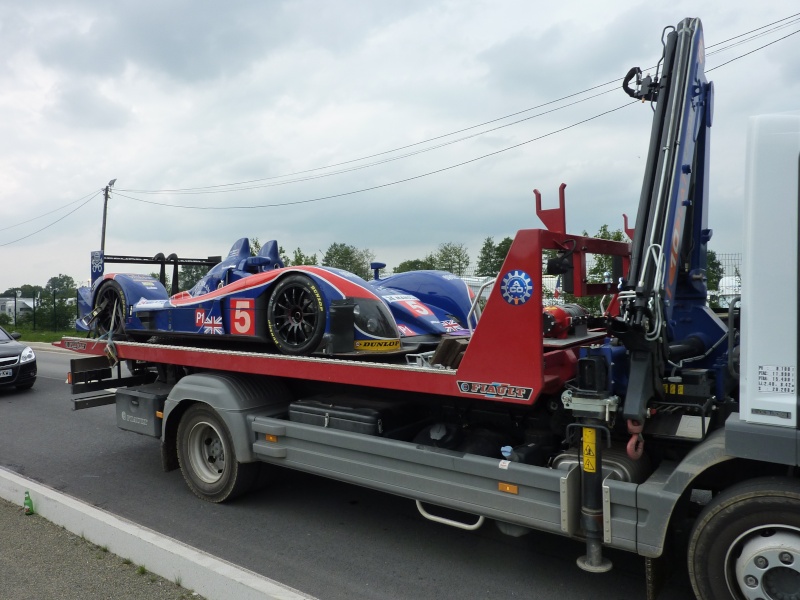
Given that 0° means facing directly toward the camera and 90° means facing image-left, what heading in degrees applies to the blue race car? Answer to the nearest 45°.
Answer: approximately 315°

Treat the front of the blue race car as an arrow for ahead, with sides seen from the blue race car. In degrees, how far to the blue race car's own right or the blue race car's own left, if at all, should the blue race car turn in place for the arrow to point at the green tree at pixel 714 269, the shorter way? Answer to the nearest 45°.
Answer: approximately 45° to the blue race car's own left

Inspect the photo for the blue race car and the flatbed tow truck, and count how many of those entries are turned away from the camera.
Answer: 0

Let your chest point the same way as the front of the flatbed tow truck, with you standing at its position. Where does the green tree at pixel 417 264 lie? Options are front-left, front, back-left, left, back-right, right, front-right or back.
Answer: back-left

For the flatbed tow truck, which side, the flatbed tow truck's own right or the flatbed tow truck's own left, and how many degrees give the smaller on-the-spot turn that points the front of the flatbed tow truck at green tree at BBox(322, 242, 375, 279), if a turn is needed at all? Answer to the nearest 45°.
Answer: approximately 135° to the flatbed tow truck's own left

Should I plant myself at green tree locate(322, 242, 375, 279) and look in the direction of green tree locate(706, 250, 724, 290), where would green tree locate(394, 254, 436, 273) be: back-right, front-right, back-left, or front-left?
front-left

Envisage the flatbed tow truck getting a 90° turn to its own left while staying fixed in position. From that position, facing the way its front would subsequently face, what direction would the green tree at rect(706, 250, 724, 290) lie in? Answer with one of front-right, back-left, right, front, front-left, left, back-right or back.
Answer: front

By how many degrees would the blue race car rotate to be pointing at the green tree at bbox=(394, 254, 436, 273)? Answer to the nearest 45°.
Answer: approximately 135° to its left

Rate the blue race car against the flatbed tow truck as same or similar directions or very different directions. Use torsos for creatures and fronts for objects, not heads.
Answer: same or similar directions

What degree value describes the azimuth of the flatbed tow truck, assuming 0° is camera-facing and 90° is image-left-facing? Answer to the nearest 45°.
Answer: approximately 315°

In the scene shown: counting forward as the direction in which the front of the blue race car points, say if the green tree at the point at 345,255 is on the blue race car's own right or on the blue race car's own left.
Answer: on the blue race car's own left
